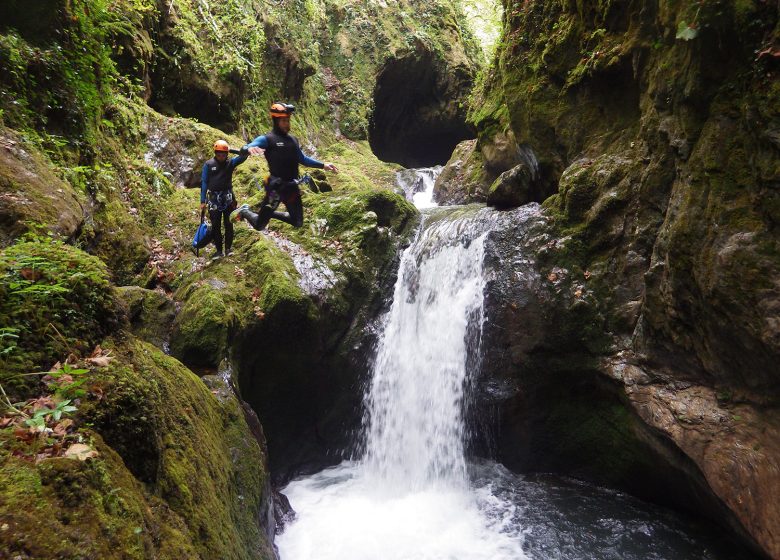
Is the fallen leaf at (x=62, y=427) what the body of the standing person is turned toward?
yes

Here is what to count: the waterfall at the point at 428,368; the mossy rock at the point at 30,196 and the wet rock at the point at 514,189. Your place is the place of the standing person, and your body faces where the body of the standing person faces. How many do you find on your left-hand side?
2

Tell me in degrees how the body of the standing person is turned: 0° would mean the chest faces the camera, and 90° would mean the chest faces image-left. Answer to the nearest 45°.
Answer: approximately 0°

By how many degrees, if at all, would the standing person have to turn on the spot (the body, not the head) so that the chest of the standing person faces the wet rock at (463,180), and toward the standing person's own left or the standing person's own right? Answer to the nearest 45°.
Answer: approximately 135° to the standing person's own left

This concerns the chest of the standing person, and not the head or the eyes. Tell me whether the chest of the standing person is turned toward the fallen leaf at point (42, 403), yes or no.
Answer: yes

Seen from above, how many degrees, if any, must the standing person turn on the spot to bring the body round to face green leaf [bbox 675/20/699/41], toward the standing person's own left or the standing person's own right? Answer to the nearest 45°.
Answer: approximately 45° to the standing person's own left

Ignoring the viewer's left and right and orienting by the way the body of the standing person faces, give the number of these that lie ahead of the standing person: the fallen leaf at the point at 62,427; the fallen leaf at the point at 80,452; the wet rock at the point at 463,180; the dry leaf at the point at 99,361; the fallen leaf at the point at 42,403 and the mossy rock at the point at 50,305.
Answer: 5

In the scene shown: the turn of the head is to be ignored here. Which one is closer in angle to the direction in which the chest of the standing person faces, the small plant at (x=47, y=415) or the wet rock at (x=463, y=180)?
the small plant

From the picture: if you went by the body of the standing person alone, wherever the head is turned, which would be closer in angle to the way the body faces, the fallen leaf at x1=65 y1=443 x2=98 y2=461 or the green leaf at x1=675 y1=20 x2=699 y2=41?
the fallen leaf

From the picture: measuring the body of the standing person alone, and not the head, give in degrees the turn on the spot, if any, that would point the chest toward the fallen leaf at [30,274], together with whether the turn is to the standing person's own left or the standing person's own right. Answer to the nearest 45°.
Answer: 0° — they already face it
